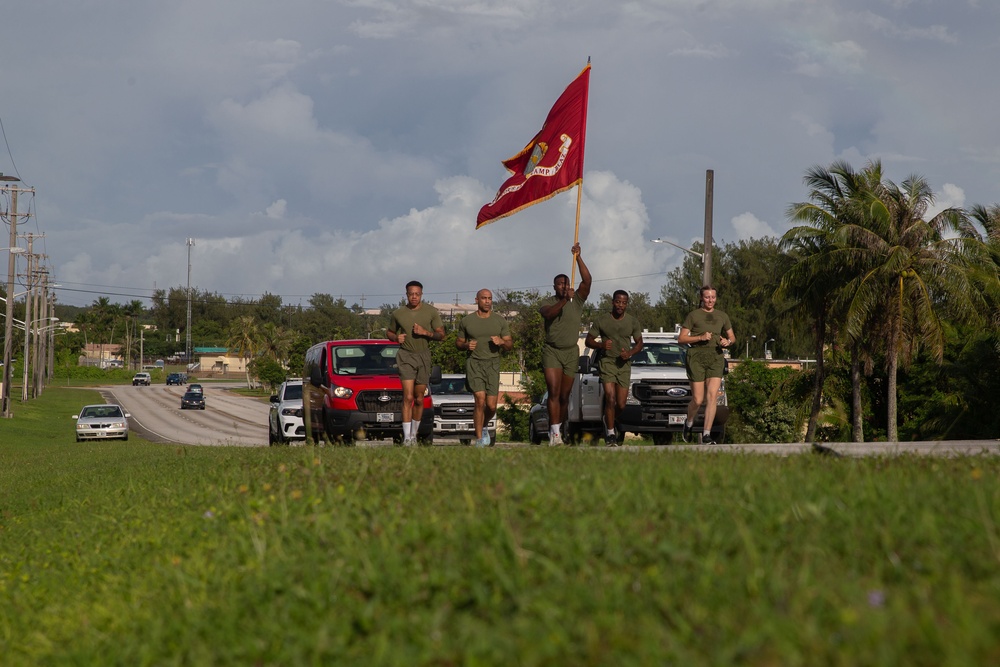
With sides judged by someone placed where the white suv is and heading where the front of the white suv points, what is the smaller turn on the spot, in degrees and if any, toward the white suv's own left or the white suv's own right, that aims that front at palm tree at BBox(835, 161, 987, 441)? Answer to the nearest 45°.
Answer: approximately 45° to the white suv's own left

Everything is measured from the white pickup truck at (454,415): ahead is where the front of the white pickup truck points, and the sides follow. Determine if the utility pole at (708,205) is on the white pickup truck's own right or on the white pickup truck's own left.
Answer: on the white pickup truck's own left

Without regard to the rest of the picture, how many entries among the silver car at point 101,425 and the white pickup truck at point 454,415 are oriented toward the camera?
2

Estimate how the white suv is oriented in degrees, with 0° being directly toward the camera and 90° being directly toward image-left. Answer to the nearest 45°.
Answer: approximately 315°
